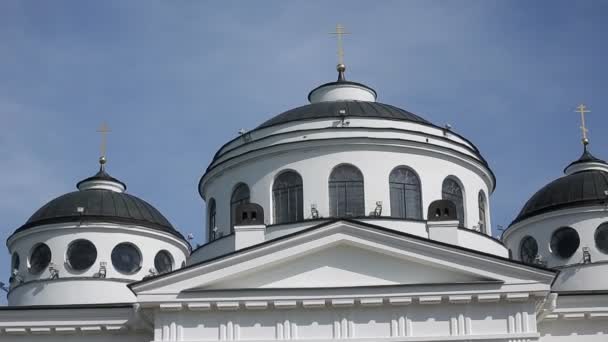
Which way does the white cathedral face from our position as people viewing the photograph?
facing the viewer
